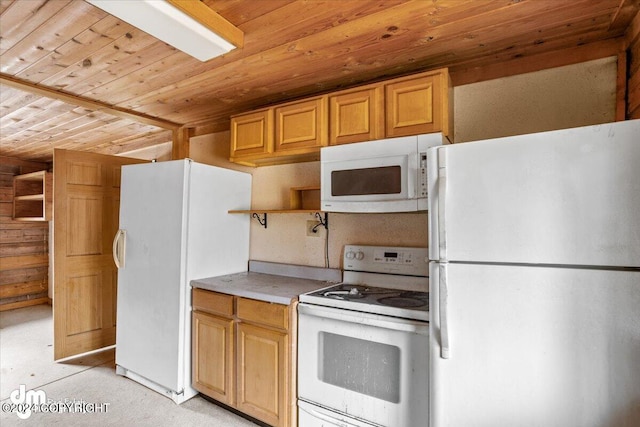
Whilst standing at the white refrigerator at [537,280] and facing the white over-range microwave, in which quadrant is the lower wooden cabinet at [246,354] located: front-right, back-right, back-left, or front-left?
front-left

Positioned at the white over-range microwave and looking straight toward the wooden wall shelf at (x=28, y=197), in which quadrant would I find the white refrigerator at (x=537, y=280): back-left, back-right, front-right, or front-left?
back-left

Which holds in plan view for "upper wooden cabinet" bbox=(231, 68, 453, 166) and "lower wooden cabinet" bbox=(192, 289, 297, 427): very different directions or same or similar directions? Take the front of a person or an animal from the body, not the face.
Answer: same or similar directions

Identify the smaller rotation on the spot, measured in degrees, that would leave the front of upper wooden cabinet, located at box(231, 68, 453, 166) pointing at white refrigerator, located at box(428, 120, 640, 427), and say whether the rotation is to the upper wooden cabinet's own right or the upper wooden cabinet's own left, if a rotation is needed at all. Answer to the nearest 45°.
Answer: approximately 90° to the upper wooden cabinet's own left

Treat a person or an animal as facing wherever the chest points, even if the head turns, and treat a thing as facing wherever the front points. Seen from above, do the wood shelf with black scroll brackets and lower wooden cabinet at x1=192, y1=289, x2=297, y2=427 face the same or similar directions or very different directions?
same or similar directions

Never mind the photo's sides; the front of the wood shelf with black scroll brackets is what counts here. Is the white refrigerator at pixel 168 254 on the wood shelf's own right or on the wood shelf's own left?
on the wood shelf's own right

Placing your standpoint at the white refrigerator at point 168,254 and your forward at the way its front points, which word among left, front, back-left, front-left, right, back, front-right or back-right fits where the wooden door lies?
right

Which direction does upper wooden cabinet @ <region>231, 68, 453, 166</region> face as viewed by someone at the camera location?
facing the viewer and to the left of the viewer

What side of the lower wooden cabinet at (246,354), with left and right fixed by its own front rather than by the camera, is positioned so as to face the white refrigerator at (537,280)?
left

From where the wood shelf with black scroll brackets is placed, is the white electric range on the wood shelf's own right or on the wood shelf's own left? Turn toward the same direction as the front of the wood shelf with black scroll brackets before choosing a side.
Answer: on the wood shelf's own left
